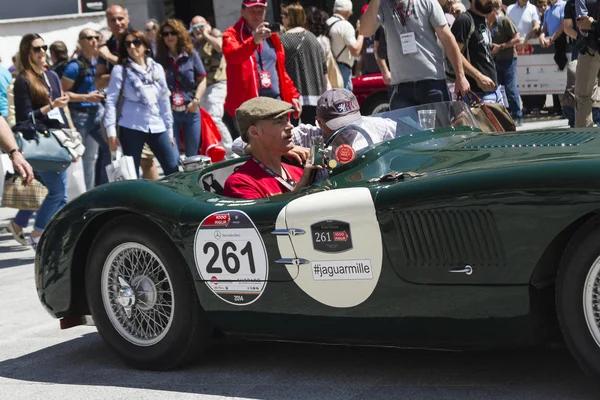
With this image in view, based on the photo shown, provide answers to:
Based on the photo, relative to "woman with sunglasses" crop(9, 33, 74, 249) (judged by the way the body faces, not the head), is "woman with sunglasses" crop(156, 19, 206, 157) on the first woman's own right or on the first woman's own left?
on the first woman's own left

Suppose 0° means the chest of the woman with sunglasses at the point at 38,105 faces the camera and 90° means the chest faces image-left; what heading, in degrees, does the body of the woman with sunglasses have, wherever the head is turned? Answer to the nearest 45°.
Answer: approximately 315°

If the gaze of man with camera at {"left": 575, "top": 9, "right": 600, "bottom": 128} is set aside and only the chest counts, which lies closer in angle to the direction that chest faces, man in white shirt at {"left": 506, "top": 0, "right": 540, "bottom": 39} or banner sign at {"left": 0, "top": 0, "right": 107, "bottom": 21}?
the banner sign

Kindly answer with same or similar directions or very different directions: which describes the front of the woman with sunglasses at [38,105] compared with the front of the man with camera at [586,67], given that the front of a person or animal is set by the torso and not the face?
very different directions

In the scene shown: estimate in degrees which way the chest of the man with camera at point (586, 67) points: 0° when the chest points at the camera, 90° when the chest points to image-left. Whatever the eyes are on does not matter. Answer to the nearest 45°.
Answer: approximately 90°

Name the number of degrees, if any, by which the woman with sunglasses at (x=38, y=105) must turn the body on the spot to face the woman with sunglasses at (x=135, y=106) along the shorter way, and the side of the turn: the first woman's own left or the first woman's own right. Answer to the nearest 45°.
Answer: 0° — they already face them

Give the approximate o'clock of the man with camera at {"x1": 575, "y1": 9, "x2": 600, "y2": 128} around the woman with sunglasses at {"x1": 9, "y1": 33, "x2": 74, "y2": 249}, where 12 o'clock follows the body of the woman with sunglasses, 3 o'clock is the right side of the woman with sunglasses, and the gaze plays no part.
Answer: The man with camera is roughly at 11 o'clock from the woman with sunglasses.

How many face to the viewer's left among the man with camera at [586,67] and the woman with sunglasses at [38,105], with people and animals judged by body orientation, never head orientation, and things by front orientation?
1

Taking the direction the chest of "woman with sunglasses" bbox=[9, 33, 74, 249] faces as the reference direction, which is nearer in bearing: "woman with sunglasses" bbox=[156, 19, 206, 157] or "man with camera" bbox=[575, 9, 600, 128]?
the man with camera

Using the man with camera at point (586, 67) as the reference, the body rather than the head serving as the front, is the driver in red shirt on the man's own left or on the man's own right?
on the man's own left
